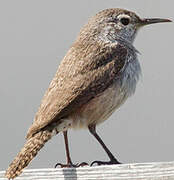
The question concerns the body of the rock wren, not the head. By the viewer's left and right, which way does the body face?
facing to the right of the viewer
